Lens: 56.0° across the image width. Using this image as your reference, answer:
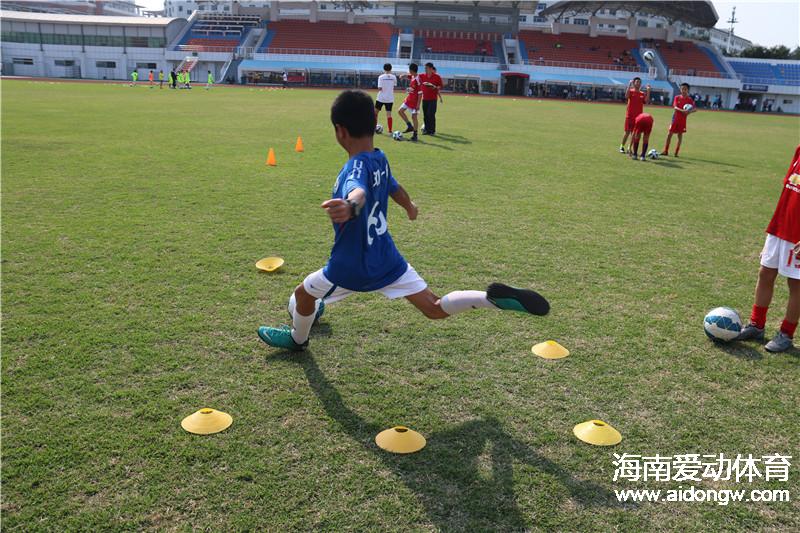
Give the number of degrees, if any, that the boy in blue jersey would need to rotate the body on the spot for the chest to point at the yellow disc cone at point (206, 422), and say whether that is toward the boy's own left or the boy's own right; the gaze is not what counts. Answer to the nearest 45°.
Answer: approximately 90° to the boy's own left

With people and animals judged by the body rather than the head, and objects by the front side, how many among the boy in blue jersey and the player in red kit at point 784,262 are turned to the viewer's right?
0

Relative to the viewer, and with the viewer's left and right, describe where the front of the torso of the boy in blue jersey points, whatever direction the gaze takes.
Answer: facing away from the viewer and to the left of the viewer

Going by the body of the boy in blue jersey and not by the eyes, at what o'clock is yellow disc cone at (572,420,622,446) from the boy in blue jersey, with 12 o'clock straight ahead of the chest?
The yellow disc cone is roughly at 5 o'clock from the boy in blue jersey.

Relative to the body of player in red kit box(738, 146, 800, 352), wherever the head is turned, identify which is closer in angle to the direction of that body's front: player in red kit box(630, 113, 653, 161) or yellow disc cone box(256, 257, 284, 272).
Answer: the yellow disc cone

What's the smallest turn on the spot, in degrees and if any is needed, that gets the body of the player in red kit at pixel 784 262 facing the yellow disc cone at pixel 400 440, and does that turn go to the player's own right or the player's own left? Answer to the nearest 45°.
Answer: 0° — they already face it

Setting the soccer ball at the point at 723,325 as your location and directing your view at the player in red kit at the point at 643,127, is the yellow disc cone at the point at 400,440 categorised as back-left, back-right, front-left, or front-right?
back-left

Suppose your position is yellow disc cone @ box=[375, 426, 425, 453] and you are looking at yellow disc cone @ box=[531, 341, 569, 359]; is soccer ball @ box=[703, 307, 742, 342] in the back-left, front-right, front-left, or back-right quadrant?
front-right

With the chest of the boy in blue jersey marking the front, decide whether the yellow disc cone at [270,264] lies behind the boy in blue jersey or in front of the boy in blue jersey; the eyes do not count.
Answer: in front

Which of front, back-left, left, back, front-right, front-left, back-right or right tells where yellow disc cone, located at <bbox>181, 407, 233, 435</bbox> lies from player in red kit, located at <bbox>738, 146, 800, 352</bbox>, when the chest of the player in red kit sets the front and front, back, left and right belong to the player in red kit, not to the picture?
front

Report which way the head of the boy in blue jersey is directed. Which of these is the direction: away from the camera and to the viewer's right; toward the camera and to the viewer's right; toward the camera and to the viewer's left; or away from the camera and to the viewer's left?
away from the camera and to the viewer's left

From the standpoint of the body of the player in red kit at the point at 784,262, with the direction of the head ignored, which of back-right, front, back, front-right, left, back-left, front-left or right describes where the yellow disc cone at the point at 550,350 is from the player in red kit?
front

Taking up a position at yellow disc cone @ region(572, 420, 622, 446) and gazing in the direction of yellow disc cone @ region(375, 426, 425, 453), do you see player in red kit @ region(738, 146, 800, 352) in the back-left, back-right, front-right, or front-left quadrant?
back-right

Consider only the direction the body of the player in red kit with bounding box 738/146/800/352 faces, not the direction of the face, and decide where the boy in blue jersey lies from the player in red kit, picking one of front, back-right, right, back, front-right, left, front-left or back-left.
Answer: front
